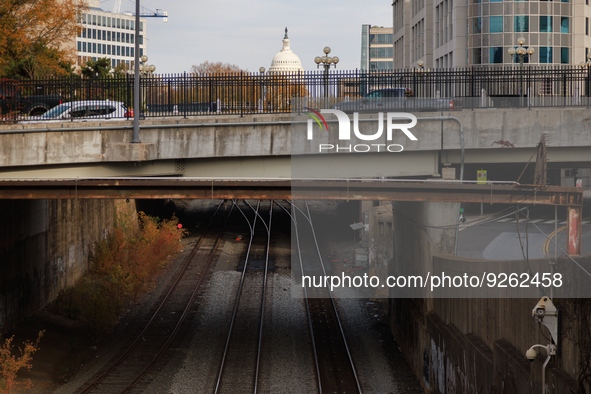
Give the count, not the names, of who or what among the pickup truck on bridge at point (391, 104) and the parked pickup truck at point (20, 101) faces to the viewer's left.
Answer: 2

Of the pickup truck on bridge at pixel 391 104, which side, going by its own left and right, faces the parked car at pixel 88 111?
front

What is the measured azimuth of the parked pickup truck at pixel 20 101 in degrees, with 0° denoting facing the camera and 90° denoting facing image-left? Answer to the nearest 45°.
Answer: approximately 90°

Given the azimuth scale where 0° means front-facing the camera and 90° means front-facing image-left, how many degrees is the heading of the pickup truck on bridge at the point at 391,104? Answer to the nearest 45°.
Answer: approximately 90°
